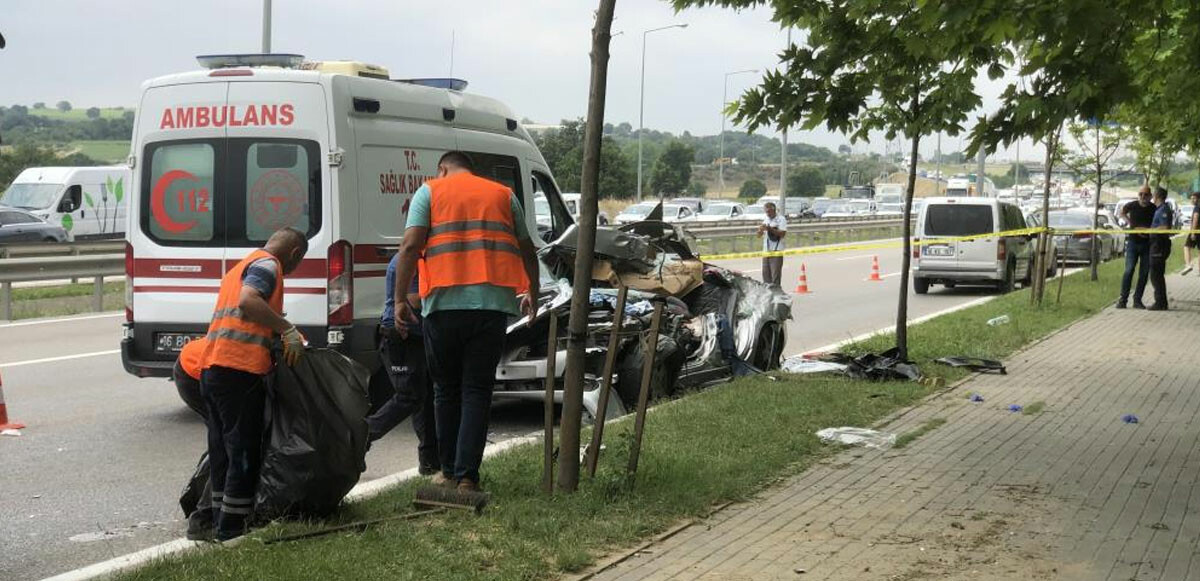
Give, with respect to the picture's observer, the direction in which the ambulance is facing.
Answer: facing away from the viewer and to the right of the viewer

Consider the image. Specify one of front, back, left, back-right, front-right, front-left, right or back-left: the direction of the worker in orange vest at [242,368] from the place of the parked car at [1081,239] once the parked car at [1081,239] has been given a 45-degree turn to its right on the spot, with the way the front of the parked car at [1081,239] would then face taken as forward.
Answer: back-right

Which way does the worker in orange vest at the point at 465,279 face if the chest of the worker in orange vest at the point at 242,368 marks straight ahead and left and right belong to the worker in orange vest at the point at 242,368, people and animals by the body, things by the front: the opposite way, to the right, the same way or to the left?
to the left

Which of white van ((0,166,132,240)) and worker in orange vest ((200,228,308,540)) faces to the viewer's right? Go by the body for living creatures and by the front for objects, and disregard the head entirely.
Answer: the worker in orange vest

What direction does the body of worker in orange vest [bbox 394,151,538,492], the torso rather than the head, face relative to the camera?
away from the camera

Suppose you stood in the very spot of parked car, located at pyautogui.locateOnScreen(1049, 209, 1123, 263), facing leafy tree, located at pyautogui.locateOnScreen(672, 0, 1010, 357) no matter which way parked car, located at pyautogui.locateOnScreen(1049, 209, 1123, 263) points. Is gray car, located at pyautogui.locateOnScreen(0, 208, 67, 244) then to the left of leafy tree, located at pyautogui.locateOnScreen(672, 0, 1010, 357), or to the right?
right

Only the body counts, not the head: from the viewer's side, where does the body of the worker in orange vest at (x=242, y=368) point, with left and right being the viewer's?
facing to the right of the viewer

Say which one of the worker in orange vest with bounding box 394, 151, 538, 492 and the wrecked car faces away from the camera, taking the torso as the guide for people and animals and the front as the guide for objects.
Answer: the worker in orange vest

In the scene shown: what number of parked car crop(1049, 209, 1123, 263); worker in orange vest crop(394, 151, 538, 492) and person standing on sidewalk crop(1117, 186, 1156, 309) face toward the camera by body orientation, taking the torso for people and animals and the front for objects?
1

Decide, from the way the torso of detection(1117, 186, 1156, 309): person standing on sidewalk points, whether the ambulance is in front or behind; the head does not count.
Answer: in front

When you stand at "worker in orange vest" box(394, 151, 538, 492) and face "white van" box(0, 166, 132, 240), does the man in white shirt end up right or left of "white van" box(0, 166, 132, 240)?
right

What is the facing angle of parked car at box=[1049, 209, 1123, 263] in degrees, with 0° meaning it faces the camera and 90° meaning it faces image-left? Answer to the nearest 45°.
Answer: approximately 180°

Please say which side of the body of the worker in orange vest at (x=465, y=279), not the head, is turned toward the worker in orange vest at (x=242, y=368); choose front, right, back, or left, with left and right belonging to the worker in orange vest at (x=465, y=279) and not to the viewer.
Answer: left

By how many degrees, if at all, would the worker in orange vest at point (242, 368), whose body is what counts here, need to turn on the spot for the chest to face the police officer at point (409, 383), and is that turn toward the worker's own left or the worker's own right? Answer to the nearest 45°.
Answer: approximately 45° to the worker's own left
